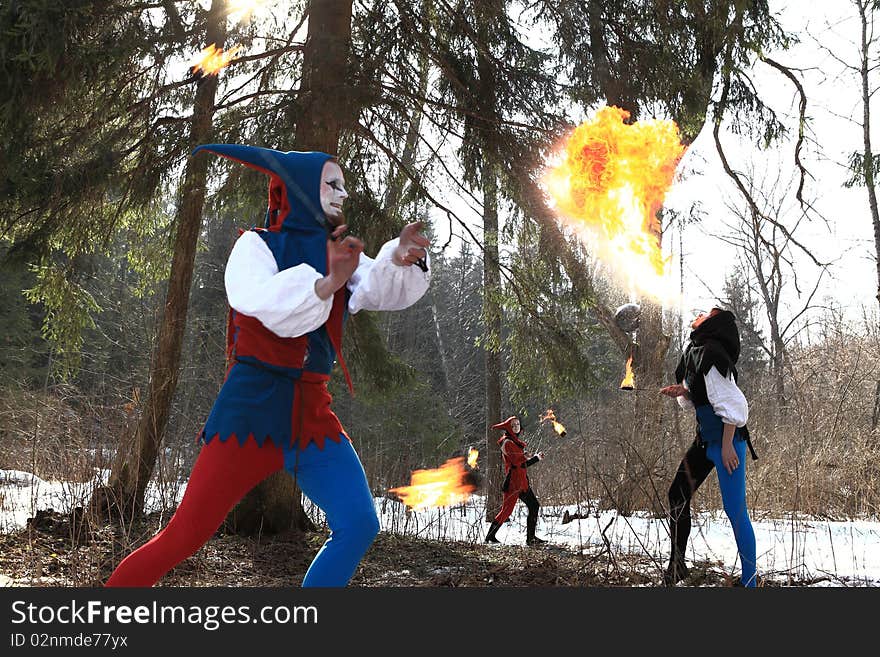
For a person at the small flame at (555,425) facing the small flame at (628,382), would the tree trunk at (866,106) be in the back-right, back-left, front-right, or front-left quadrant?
back-left

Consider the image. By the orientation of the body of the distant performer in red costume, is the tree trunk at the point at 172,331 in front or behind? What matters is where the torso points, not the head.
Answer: behind

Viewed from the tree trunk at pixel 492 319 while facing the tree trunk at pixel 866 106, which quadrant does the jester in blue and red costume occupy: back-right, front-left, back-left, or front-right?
back-right

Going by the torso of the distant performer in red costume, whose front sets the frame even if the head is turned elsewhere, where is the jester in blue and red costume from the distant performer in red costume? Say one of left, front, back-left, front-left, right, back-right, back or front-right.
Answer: right
